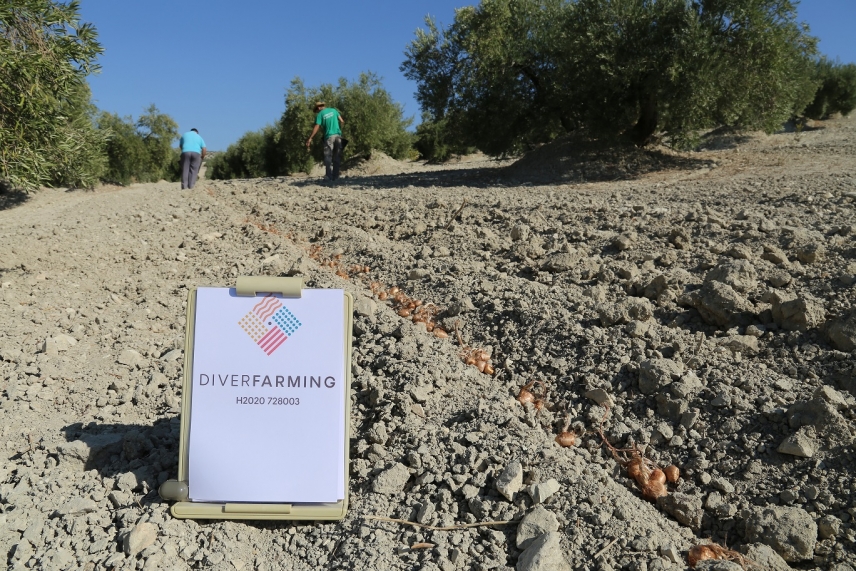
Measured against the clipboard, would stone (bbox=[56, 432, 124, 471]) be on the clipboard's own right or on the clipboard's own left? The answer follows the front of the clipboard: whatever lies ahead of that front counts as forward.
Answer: on the clipboard's own right

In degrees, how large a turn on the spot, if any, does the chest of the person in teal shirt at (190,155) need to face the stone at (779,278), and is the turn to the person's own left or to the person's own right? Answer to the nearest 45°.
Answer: approximately 180°

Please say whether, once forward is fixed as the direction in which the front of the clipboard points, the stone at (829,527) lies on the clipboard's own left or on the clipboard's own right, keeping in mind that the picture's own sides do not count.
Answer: on the clipboard's own left

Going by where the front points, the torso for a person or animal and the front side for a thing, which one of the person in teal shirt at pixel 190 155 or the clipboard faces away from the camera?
the person in teal shirt

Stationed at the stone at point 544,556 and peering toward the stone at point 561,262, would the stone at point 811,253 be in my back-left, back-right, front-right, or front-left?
front-right

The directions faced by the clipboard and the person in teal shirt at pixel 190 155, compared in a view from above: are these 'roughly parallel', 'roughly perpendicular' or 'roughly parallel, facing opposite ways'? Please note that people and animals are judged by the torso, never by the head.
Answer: roughly parallel, facing opposite ways

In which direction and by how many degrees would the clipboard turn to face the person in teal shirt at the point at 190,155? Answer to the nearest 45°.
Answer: approximately 180°

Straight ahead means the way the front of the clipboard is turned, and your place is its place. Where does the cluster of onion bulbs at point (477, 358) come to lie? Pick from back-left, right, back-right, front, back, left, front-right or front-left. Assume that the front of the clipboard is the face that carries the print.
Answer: back-left

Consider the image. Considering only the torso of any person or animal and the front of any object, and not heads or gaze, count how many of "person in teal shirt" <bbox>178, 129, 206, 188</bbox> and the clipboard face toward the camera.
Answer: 1

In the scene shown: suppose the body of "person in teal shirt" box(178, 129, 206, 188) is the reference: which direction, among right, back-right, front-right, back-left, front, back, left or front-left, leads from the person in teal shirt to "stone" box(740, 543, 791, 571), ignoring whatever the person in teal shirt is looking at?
back

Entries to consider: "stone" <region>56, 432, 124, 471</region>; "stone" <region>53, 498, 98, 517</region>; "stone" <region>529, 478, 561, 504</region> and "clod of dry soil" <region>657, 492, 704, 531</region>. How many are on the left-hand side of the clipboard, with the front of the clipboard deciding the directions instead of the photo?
2

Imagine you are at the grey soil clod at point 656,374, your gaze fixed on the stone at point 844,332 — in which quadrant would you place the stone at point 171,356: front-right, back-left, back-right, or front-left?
back-left

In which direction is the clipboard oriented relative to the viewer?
toward the camera

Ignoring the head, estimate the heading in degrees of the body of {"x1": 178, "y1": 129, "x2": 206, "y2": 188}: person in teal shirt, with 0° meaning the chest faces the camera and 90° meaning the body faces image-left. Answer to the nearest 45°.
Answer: approximately 180°

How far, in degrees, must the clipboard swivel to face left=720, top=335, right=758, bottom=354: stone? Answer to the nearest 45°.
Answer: approximately 90° to its left

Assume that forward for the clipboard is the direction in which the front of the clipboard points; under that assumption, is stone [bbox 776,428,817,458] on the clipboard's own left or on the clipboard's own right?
on the clipboard's own left

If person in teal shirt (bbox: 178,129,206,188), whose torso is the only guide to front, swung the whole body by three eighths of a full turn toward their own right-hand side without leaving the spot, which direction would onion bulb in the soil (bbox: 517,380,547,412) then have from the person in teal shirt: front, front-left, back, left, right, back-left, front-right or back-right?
front-right
